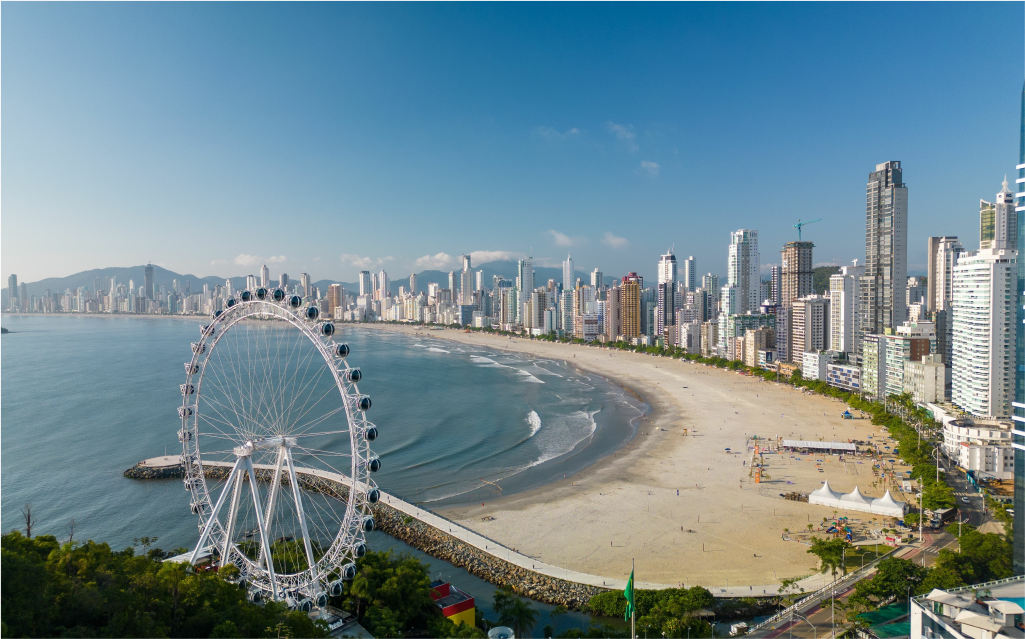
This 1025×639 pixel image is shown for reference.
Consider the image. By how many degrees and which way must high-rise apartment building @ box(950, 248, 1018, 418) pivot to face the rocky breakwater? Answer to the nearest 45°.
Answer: approximately 45° to its left

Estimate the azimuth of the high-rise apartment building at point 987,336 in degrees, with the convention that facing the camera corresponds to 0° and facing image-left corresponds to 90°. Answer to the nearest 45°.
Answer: approximately 45°

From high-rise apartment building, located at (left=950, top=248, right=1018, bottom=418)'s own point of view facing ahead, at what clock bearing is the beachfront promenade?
The beachfront promenade is roughly at 11 o'clock from the high-rise apartment building.

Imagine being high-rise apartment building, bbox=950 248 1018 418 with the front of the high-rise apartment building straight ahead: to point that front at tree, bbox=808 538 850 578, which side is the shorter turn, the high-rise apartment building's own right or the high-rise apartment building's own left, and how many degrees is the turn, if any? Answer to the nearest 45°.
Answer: approximately 45° to the high-rise apartment building's own left
